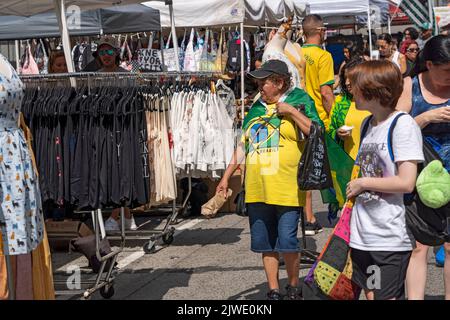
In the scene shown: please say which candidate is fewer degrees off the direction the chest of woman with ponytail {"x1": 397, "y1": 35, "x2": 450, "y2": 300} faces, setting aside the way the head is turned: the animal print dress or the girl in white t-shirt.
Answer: the girl in white t-shirt

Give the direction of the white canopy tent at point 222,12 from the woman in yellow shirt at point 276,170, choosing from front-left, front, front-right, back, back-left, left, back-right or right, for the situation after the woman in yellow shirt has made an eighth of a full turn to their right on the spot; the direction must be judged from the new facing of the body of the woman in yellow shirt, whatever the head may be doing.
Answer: right

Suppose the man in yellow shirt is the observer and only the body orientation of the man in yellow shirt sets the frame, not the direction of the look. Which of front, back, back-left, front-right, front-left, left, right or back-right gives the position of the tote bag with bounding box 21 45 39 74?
left

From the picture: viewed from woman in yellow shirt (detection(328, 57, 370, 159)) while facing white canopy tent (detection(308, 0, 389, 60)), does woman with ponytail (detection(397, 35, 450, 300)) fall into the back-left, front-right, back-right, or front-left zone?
back-right

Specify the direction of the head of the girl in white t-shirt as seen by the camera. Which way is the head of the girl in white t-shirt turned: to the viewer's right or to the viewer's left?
to the viewer's left

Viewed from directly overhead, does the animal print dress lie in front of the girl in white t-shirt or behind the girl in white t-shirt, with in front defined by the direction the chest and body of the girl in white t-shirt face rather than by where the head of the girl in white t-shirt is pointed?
in front

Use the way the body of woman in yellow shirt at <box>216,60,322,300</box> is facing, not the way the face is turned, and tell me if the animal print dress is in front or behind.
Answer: in front
